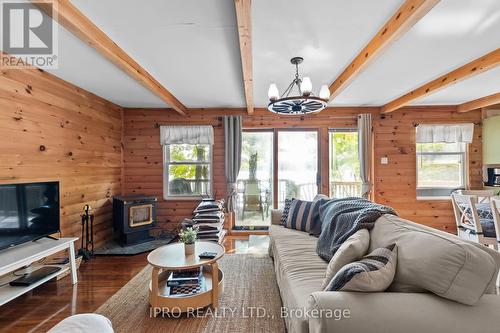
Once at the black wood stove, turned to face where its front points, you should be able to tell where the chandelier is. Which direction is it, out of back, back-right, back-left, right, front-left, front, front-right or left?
front

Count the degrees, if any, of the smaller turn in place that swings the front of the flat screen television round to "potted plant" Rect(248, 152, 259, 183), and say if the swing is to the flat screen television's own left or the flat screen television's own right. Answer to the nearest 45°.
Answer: approximately 45° to the flat screen television's own left

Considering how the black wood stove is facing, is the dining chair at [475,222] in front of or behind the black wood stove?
in front

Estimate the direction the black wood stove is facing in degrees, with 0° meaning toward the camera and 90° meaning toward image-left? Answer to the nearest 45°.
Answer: approximately 315°

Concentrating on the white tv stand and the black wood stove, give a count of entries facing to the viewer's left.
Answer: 0

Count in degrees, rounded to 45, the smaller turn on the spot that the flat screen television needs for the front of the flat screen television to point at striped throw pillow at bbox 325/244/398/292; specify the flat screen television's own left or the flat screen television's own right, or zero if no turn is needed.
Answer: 0° — it already faces it

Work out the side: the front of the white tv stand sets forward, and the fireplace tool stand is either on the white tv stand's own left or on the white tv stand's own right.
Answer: on the white tv stand's own left

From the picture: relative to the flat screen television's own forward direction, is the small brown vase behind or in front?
in front

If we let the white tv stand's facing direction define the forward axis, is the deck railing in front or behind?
in front

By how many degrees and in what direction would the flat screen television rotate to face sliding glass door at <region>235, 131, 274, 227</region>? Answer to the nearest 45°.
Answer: approximately 45° to its left

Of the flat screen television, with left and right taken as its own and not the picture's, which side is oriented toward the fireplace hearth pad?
left

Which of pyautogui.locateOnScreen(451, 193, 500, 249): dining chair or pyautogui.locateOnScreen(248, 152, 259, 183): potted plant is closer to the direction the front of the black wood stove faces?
the dining chair

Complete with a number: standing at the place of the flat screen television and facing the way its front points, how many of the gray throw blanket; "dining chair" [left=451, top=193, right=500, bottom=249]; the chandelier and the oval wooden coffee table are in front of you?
4

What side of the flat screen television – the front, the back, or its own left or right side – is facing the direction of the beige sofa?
front

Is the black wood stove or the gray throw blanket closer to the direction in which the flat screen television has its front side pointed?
the gray throw blanket

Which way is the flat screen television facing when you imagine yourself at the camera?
facing the viewer and to the right of the viewer
